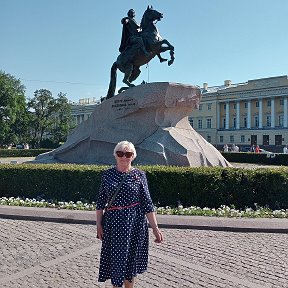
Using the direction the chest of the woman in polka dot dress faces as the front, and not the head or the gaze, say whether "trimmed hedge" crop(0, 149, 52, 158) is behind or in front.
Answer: behind

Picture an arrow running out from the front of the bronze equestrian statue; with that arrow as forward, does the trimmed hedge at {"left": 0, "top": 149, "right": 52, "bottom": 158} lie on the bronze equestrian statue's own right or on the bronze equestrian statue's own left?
on the bronze equestrian statue's own left

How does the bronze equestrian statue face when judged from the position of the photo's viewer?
facing to the right of the viewer

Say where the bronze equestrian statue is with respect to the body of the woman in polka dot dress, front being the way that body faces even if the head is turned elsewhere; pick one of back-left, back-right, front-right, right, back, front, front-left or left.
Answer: back

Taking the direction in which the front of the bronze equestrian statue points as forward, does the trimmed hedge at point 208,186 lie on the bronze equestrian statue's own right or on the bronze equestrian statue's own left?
on the bronze equestrian statue's own right

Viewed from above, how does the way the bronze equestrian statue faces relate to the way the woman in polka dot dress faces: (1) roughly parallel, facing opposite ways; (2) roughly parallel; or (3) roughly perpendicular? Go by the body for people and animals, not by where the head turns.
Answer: roughly perpendicular

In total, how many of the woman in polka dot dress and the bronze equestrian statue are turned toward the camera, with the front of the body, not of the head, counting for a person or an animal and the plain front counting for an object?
1

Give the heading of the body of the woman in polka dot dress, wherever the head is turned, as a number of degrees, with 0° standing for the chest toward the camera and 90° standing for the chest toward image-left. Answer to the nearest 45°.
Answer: approximately 0°

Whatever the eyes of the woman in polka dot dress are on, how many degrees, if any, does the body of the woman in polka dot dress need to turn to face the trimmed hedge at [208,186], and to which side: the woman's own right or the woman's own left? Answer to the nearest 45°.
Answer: approximately 180°

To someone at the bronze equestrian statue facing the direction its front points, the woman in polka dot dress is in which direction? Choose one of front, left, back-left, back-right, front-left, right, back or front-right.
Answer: right
